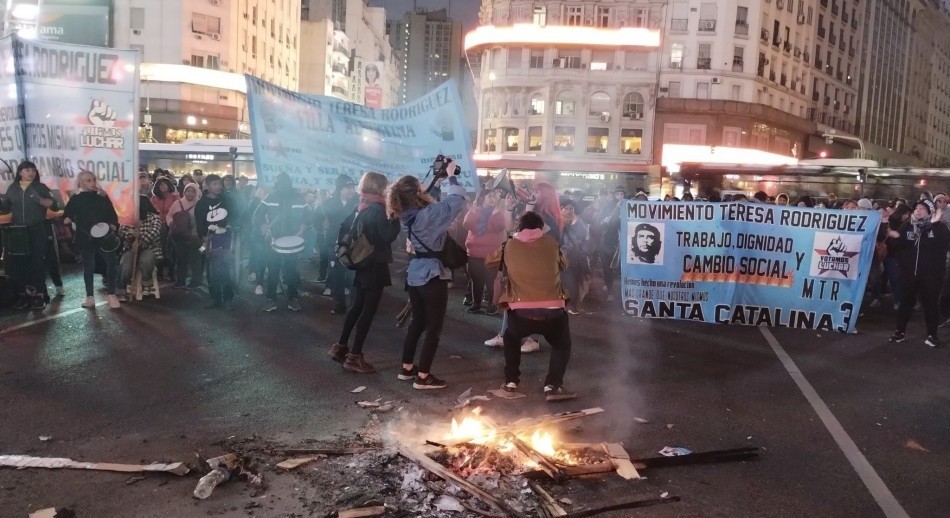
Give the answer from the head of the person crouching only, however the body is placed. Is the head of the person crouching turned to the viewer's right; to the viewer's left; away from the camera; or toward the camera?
away from the camera

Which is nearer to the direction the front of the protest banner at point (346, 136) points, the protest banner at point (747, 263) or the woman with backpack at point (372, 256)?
the woman with backpack

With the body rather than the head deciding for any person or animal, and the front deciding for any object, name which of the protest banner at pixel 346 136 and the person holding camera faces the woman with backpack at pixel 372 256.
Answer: the protest banner

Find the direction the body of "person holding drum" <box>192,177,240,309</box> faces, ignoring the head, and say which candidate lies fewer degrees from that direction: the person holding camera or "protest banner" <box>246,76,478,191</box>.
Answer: the person holding camera

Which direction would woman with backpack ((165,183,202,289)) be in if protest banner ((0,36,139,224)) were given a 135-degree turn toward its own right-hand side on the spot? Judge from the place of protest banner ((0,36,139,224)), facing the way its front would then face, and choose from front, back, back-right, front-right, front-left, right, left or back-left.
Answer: right
